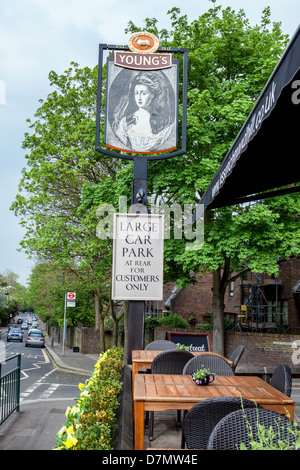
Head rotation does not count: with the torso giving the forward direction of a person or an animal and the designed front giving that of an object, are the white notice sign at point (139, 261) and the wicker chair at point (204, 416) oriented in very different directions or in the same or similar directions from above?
very different directions

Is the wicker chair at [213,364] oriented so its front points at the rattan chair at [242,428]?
yes

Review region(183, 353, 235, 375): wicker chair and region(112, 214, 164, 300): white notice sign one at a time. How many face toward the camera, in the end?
2

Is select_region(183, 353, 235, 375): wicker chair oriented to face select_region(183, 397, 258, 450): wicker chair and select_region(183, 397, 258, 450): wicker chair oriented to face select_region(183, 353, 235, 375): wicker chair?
yes

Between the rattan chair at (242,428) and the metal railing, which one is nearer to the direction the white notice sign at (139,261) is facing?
the rattan chair

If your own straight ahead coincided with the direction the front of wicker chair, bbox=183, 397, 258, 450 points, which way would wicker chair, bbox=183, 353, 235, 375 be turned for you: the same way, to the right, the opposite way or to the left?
the opposite way

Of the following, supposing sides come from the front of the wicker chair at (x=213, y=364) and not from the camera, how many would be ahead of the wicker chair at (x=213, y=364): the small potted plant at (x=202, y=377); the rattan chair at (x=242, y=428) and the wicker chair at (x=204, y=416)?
3

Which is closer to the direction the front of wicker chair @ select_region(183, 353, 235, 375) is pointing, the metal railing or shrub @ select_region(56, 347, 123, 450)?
the shrub

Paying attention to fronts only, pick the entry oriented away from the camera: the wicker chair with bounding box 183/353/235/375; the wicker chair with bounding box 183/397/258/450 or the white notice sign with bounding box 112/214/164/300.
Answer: the wicker chair with bounding box 183/397/258/450

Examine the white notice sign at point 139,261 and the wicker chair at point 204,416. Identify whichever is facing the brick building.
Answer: the wicker chair

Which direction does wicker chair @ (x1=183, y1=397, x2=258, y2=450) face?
away from the camera

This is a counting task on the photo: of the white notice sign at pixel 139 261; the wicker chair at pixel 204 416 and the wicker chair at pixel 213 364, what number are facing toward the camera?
2
